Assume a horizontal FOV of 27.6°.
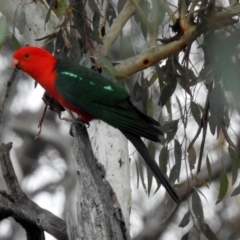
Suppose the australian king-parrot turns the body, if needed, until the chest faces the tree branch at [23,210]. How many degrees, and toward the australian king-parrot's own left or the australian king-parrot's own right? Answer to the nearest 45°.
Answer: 0° — it already faces it

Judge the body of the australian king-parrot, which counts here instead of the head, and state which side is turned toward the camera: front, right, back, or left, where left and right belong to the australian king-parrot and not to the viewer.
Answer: left

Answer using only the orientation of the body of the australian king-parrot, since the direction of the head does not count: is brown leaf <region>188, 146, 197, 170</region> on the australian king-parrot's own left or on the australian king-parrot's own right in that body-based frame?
on the australian king-parrot's own right
